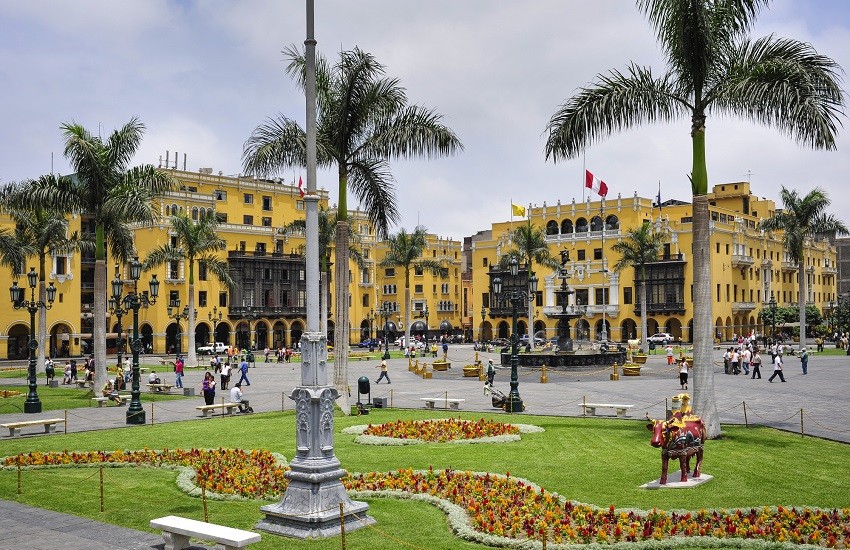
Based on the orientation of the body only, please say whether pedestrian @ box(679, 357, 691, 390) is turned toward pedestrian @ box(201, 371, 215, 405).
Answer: no

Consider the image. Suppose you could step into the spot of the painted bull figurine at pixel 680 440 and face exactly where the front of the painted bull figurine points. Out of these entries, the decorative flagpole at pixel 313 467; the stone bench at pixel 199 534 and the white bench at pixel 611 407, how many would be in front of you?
2

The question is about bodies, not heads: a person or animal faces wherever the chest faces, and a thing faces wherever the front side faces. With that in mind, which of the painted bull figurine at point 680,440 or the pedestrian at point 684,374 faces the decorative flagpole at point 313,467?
the painted bull figurine

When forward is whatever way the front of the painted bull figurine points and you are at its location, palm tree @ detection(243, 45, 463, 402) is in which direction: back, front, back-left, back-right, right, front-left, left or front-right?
right

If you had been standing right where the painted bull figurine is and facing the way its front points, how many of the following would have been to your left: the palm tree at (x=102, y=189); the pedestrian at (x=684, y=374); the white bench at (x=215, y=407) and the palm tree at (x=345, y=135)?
0

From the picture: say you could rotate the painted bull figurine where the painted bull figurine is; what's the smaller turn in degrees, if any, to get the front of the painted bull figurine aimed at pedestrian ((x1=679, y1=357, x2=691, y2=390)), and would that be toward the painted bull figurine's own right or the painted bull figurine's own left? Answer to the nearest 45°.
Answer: approximately 135° to the painted bull figurine's own right

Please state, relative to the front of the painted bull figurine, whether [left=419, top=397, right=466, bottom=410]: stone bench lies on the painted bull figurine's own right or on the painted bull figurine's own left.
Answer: on the painted bull figurine's own right

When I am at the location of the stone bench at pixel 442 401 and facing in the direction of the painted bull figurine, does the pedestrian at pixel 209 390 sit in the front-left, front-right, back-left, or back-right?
back-right

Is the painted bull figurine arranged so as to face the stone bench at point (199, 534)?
yes

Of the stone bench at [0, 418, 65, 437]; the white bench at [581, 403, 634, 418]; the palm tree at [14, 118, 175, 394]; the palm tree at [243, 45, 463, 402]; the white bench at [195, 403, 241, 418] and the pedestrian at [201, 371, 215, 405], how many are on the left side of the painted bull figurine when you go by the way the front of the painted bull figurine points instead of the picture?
0

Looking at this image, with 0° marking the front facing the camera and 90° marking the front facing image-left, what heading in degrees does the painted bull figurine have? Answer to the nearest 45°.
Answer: approximately 45°

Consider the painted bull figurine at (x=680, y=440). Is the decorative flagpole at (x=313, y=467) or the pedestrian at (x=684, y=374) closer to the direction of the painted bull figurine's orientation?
the decorative flagpole
